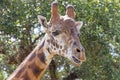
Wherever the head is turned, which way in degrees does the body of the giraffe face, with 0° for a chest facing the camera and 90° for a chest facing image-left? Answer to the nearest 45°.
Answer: approximately 315°
